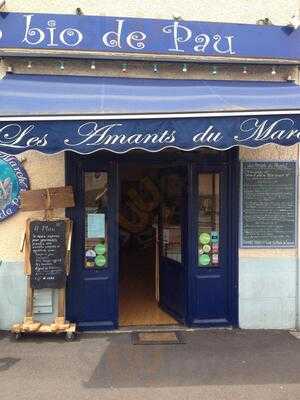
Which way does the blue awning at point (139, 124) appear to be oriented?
toward the camera

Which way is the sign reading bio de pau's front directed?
toward the camera

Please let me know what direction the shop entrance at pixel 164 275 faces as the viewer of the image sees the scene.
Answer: facing the viewer

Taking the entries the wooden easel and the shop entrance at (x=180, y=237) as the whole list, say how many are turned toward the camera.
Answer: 2

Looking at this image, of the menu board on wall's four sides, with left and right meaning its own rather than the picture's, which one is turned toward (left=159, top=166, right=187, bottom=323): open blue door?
right

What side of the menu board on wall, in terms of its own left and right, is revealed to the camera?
front
